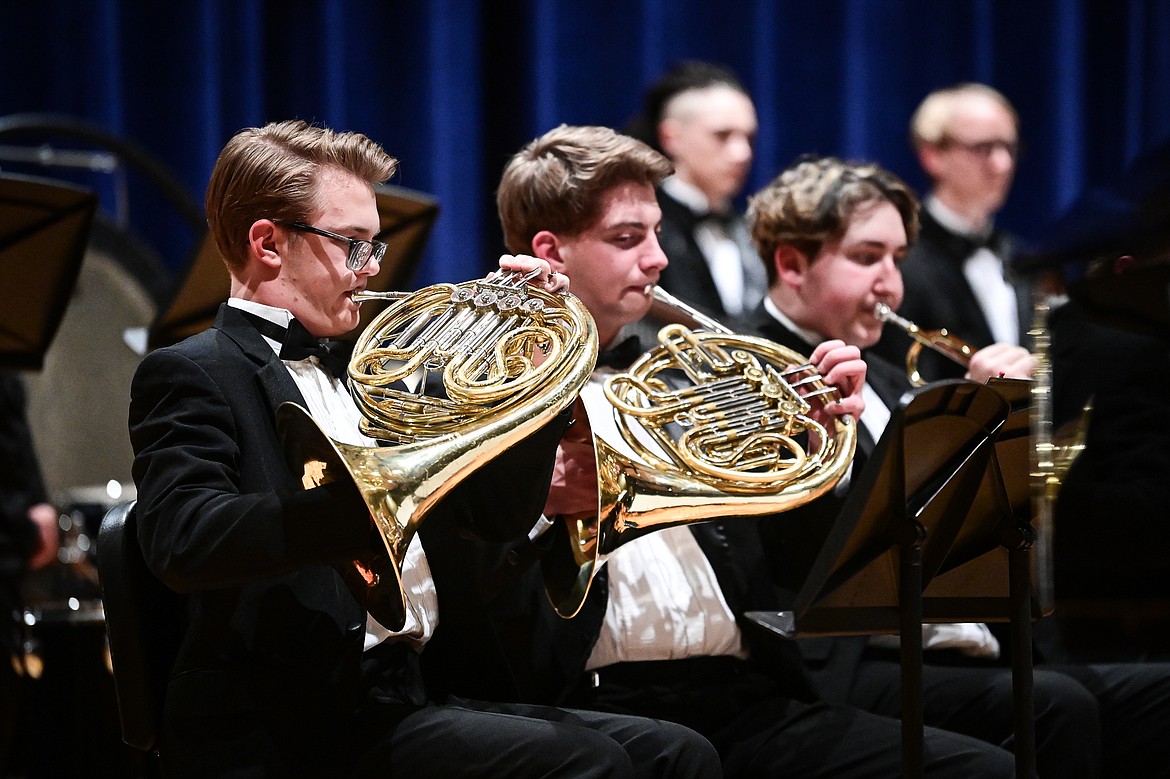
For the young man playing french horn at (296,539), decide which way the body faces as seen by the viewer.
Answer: to the viewer's right

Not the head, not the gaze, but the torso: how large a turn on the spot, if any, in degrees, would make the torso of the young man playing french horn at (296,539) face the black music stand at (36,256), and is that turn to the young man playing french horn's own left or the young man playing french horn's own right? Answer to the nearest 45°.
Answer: approximately 135° to the young man playing french horn's own left

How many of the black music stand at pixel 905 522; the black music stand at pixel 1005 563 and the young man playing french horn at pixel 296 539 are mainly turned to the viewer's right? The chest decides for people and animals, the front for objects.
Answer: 1

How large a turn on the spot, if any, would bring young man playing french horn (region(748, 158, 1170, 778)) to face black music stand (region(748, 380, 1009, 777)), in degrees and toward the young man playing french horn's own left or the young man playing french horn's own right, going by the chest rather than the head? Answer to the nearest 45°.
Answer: approximately 45° to the young man playing french horn's own right

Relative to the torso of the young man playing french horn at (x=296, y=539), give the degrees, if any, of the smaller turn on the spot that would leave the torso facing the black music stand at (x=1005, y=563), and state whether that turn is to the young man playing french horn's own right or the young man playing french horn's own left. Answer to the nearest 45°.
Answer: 0° — they already face it

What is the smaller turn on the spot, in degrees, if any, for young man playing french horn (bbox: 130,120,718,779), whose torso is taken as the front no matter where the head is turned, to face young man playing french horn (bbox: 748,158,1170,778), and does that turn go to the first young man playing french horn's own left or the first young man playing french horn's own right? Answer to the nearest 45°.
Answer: approximately 45° to the first young man playing french horn's own left

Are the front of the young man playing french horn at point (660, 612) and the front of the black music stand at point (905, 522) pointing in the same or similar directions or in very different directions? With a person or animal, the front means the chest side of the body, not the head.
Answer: very different directions

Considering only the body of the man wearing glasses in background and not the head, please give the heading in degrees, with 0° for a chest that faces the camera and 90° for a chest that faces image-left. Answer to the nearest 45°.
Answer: approximately 315°

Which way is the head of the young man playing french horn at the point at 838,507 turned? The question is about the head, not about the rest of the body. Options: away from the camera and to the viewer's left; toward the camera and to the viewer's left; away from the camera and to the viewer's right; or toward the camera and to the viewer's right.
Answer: toward the camera and to the viewer's right

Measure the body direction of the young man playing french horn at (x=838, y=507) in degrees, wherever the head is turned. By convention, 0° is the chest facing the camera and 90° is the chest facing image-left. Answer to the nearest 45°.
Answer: approximately 315°

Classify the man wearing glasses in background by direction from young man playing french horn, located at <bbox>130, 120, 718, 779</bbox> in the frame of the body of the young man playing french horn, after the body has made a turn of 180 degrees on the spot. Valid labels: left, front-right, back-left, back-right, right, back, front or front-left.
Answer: back-right

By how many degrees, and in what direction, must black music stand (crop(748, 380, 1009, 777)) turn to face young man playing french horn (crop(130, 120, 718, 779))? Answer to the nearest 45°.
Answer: approximately 45° to its left

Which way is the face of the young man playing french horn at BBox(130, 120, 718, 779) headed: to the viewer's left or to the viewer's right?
to the viewer's right

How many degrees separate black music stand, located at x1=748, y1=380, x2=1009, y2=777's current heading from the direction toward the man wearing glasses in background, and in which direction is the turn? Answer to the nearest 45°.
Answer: approximately 45° to its right
